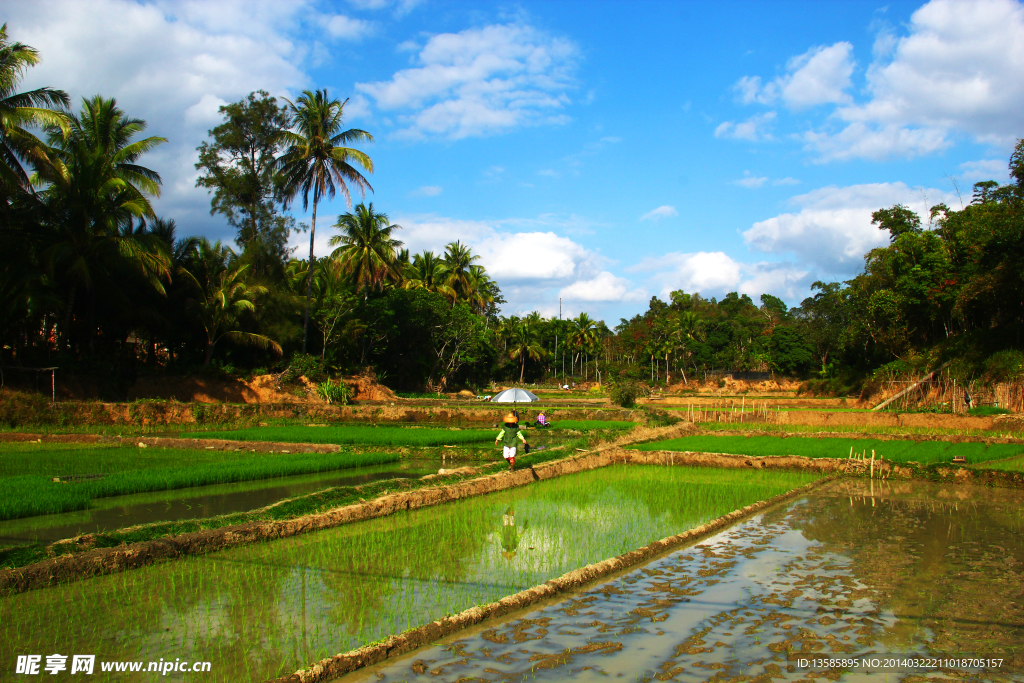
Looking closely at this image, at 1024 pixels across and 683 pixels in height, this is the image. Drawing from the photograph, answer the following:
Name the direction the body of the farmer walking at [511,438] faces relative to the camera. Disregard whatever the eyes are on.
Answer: toward the camera

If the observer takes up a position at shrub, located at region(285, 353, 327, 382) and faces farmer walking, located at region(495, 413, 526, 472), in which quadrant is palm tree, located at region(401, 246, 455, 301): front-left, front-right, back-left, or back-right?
back-left

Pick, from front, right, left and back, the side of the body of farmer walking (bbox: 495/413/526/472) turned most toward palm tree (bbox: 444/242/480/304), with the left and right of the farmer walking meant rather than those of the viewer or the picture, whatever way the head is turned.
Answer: back

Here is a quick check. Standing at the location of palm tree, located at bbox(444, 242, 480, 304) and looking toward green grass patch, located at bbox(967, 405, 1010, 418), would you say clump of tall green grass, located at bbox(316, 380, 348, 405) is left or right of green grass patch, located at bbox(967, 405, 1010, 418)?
right

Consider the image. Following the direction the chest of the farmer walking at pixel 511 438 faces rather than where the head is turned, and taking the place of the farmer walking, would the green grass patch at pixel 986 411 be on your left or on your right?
on your left

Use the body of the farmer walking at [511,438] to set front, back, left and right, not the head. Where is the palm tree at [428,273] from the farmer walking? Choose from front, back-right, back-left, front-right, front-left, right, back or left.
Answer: back
